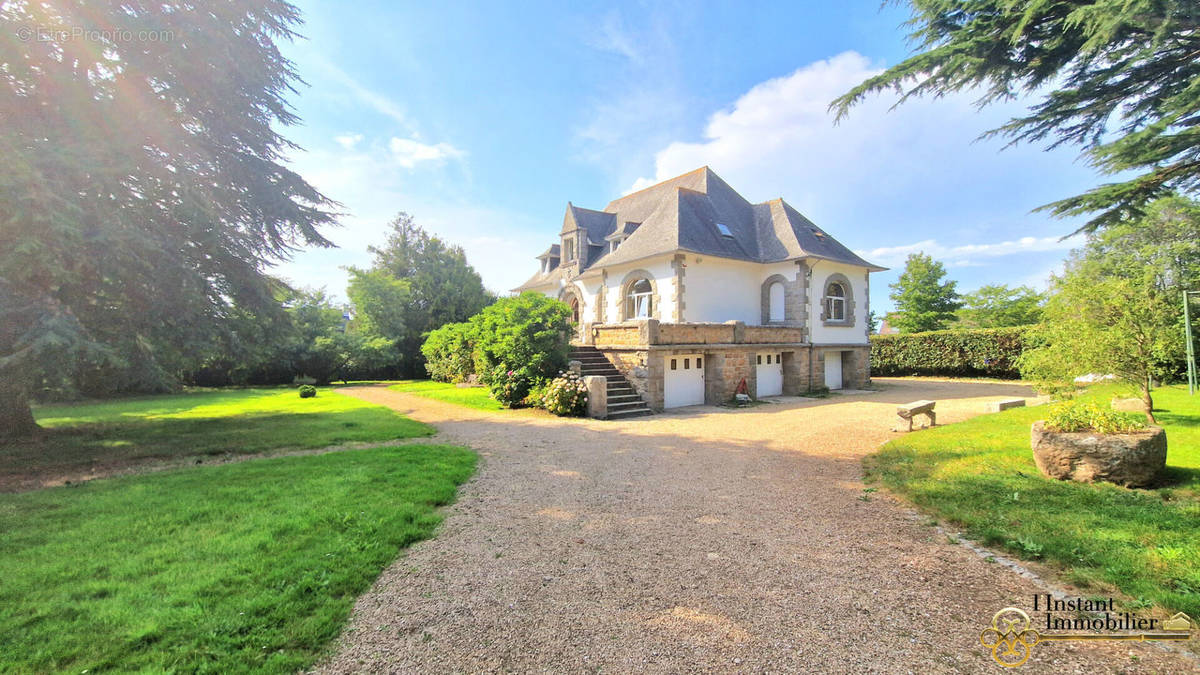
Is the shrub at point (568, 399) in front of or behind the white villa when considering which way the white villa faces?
in front

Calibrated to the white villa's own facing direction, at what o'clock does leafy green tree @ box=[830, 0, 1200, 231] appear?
The leafy green tree is roughly at 10 o'clock from the white villa.

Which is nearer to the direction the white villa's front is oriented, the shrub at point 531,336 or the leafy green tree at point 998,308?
the shrub

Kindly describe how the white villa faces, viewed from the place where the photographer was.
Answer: facing the viewer and to the left of the viewer

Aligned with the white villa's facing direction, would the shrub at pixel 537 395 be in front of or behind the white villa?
in front

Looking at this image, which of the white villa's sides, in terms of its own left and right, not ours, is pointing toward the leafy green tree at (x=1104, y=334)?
left

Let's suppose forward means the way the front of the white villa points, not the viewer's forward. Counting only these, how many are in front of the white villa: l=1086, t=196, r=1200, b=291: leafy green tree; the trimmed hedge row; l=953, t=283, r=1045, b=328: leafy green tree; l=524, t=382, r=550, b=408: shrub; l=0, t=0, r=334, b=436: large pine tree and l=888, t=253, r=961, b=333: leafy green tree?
2

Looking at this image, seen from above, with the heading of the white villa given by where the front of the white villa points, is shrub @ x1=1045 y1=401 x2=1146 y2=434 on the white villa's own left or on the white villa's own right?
on the white villa's own left
